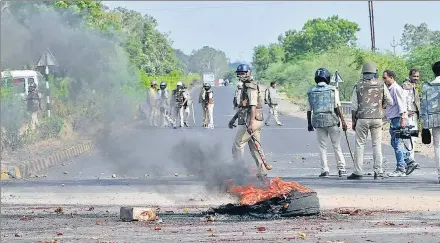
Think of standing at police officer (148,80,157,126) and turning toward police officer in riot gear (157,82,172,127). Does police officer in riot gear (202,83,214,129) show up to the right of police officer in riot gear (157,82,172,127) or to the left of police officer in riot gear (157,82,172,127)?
right

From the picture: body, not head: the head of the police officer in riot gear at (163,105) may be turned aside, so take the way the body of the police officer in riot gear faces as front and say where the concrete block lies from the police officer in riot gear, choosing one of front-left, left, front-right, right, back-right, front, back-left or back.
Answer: front

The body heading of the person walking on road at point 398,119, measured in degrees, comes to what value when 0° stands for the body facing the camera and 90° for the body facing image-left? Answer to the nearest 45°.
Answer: approximately 90°

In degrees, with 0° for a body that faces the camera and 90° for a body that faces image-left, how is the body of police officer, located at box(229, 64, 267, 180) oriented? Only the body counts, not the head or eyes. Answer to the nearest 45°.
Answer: approximately 45°

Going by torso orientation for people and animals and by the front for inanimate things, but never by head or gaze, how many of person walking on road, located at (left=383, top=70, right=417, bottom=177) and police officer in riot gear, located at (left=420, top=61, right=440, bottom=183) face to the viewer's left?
1

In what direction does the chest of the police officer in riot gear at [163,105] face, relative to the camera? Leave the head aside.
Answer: toward the camera
